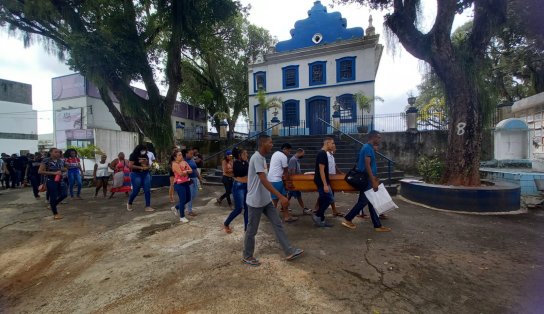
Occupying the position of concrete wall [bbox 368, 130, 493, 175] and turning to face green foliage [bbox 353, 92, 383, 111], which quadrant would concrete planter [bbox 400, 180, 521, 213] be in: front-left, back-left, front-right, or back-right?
back-left

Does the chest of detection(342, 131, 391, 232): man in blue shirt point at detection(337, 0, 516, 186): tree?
no
